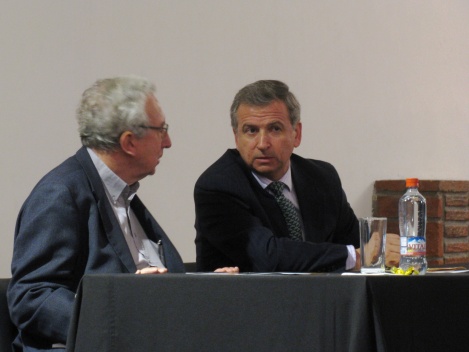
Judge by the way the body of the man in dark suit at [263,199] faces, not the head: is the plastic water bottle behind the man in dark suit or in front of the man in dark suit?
in front

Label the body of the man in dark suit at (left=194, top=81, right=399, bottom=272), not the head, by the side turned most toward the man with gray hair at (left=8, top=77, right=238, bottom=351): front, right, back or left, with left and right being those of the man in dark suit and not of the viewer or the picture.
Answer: right

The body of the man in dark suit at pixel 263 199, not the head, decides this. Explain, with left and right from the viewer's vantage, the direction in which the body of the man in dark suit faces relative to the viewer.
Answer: facing the viewer and to the right of the viewer

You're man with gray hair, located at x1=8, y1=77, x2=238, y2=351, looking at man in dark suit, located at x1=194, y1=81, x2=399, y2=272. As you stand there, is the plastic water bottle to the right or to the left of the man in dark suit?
right

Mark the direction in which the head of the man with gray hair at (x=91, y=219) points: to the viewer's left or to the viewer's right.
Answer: to the viewer's right

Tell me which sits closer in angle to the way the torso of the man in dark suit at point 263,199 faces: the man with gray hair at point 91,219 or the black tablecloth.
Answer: the black tablecloth
